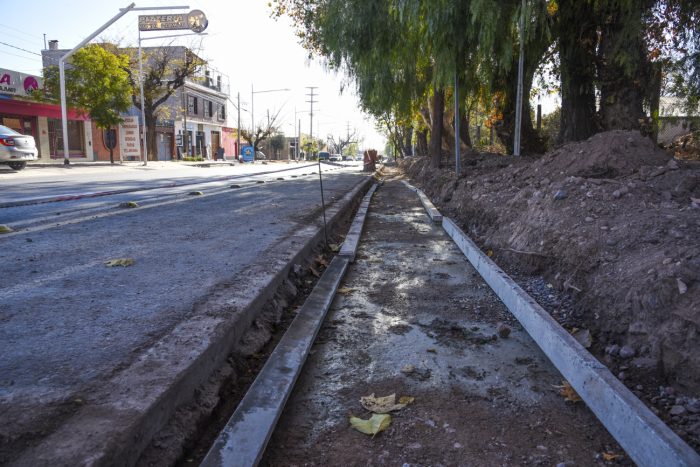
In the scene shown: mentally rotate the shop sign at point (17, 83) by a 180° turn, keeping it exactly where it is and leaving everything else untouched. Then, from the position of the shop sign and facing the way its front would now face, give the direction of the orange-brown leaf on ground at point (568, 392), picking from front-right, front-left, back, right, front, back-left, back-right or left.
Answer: back-left

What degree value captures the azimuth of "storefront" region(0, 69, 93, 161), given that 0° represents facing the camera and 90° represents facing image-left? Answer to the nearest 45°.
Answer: approximately 315°

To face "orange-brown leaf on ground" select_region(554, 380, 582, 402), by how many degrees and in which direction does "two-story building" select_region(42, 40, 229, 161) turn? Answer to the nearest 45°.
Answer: approximately 45° to its right

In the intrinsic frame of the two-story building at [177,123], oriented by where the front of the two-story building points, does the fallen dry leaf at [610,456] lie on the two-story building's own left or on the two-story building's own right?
on the two-story building's own right

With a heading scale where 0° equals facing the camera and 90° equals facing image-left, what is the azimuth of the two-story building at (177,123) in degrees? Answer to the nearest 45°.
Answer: approximately 315°

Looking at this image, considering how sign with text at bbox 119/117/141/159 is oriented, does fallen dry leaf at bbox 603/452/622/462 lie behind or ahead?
ahead

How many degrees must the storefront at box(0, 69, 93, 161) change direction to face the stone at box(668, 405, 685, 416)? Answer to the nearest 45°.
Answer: approximately 45° to its right

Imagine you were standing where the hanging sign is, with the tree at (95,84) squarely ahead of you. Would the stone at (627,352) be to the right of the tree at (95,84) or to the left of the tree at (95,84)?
left

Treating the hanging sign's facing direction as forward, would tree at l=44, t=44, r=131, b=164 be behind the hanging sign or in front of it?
in front

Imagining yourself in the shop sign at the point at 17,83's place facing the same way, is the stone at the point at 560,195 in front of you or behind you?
in front

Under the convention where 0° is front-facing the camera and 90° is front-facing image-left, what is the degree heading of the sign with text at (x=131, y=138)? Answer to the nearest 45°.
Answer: approximately 0°

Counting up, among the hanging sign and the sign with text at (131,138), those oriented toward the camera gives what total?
2

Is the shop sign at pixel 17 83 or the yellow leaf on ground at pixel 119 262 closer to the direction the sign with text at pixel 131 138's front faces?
the yellow leaf on ground
